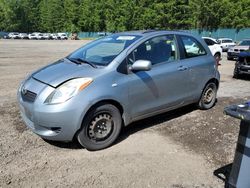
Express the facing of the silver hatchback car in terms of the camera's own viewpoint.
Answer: facing the viewer and to the left of the viewer
